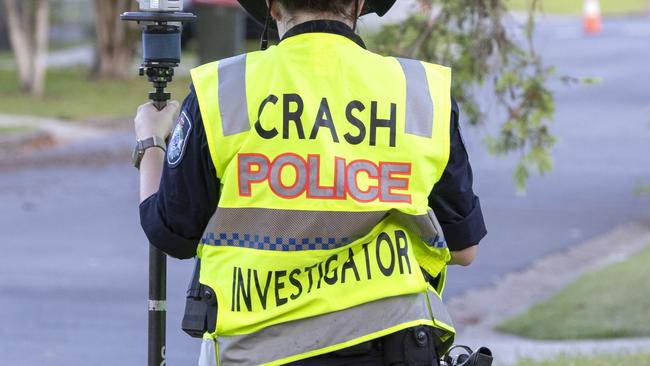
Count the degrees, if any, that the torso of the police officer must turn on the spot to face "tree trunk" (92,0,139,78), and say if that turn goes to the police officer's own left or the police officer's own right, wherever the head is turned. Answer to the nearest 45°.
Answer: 0° — they already face it

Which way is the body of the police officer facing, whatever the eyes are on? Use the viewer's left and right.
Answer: facing away from the viewer

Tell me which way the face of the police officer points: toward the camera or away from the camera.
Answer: away from the camera
